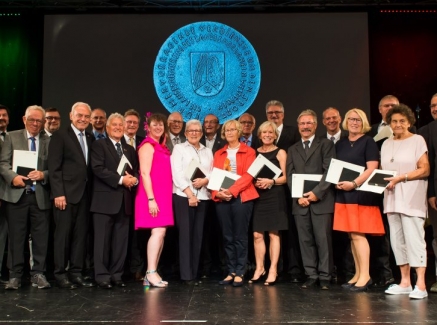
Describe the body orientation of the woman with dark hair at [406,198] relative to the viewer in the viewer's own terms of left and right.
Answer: facing the viewer and to the left of the viewer

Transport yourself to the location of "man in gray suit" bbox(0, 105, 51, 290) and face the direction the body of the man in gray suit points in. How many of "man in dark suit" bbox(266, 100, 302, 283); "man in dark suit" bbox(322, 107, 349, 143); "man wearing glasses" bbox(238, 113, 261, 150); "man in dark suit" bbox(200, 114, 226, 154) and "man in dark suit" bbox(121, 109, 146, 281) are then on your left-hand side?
5

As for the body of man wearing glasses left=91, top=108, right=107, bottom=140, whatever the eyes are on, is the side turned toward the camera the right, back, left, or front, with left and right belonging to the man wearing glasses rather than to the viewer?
front

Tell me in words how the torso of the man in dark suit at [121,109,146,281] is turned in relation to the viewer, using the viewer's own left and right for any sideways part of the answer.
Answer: facing the viewer

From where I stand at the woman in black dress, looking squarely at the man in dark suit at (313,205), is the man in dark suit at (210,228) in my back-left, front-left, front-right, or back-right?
back-left

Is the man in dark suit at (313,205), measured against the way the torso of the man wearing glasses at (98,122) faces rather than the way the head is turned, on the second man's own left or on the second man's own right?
on the second man's own left

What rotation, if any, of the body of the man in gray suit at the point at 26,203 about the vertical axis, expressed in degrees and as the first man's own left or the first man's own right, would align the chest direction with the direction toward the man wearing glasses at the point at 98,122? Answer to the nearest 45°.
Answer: approximately 135° to the first man's own left

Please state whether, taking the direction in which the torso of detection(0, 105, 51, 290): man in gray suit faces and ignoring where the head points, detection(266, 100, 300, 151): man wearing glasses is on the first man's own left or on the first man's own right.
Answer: on the first man's own left

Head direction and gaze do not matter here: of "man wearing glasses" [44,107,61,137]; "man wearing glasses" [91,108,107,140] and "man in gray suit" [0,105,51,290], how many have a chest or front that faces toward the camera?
3

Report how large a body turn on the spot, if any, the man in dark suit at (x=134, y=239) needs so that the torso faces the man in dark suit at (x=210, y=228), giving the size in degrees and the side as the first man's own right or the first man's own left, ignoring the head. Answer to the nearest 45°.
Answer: approximately 90° to the first man's own left

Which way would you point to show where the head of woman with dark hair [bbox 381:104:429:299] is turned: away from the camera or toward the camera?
toward the camera

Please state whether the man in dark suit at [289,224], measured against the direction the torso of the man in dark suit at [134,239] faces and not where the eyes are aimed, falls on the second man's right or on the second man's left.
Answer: on the second man's left

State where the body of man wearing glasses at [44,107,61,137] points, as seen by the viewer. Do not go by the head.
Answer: toward the camera
